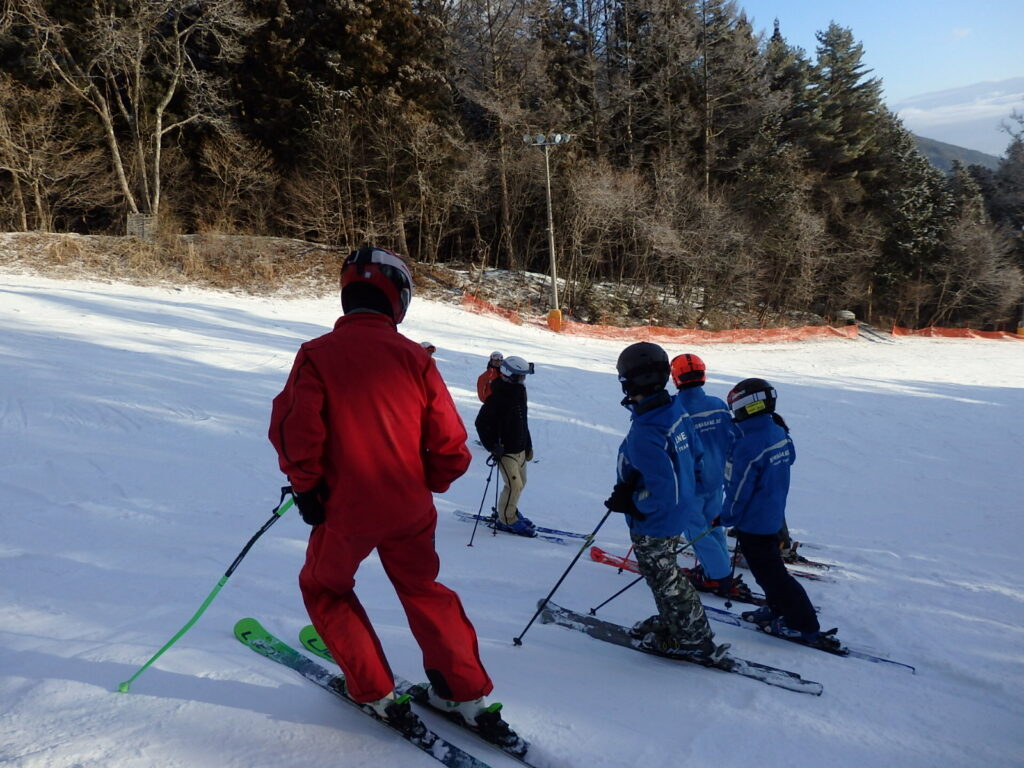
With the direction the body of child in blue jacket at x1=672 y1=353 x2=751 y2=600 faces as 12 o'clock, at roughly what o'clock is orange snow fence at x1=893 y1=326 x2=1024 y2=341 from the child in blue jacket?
The orange snow fence is roughly at 2 o'clock from the child in blue jacket.

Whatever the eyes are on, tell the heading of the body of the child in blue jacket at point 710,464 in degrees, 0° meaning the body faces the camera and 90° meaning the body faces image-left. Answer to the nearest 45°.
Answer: approximately 135°

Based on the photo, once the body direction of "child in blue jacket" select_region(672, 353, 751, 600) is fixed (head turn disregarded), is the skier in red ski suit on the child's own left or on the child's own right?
on the child's own left

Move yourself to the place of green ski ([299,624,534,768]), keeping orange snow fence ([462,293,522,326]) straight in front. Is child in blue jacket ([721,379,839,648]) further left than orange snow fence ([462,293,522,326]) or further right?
right

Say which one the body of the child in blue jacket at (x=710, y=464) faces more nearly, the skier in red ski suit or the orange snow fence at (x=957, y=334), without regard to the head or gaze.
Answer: the orange snow fence

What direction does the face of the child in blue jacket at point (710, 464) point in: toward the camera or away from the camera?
away from the camera

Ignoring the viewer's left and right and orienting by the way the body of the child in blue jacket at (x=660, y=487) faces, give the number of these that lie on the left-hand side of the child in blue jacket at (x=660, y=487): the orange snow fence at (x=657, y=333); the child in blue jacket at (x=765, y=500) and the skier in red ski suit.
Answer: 1

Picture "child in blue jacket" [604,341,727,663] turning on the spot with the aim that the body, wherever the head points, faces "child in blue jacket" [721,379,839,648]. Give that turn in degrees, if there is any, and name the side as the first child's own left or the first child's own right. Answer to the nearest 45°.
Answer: approximately 90° to the first child's own right

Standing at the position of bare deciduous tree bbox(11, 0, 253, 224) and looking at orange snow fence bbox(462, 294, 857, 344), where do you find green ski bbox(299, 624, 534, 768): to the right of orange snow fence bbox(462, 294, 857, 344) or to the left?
right

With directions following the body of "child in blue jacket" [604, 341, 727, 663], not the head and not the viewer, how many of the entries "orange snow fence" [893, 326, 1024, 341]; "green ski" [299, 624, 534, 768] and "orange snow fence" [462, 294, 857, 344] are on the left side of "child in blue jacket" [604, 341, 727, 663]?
1

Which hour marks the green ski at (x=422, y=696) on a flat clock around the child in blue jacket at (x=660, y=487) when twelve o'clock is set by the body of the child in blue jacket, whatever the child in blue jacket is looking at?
The green ski is roughly at 9 o'clock from the child in blue jacket.
